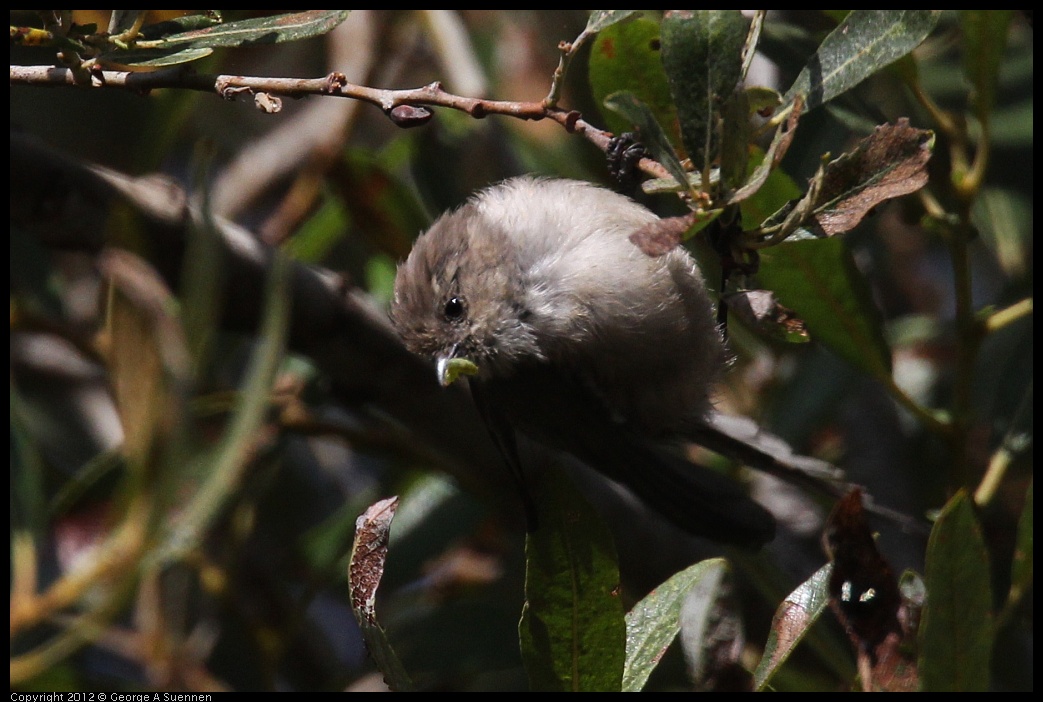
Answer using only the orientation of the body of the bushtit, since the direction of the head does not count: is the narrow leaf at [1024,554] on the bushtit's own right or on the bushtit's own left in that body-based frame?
on the bushtit's own left

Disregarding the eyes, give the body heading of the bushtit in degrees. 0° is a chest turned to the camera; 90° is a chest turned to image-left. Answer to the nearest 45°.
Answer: approximately 45°
